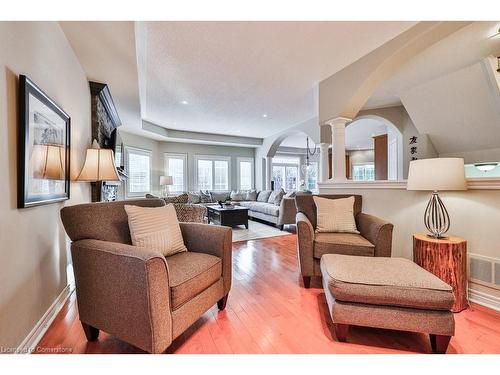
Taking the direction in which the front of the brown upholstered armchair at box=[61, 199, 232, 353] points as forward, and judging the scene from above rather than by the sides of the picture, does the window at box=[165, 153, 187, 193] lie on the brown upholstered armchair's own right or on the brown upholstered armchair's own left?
on the brown upholstered armchair's own left

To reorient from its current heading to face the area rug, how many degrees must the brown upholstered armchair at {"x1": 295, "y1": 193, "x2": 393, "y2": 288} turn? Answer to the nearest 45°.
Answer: approximately 135° to its right

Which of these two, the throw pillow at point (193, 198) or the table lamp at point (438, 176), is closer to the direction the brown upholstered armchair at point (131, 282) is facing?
the table lamp

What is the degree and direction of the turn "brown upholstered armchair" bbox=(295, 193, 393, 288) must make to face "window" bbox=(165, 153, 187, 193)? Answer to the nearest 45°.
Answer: approximately 135° to its right

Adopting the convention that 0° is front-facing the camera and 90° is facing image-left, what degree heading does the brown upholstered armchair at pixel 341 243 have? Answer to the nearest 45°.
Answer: approximately 0°

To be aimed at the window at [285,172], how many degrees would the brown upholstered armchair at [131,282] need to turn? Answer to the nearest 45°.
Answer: approximately 90° to its left

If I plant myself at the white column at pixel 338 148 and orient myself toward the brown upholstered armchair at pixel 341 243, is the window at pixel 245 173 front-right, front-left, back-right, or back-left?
back-right

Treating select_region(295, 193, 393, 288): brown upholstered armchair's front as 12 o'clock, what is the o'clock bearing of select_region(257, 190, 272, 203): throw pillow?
The throw pillow is roughly at 5 o'clock from the brown upholstered armchair.

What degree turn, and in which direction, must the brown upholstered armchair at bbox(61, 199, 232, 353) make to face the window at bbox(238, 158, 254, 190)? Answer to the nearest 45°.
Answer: approximately 90° to its left

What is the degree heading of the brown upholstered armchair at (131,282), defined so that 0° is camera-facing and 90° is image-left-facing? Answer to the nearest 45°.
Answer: approximately 315°
